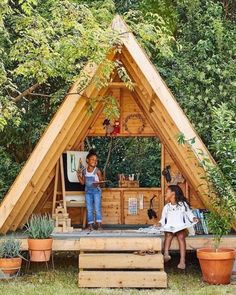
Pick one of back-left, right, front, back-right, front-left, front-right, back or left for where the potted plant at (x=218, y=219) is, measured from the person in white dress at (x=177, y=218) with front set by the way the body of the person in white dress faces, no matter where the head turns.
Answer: front-left

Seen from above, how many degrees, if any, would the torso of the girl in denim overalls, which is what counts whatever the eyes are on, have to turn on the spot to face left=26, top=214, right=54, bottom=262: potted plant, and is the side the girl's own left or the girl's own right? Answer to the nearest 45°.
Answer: approximately 45° to the girl's own right

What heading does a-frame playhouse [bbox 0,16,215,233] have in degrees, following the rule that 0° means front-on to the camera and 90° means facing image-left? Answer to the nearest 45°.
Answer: approximately 0°

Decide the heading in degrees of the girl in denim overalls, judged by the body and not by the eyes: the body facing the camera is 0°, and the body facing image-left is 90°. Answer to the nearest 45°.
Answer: approximately 0°

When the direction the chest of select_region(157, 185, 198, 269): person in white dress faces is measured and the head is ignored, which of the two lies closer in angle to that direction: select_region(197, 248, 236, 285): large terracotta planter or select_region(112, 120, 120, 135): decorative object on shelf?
the large terracotta planter

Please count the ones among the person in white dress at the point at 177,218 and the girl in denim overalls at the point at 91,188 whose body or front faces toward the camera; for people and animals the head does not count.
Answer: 2

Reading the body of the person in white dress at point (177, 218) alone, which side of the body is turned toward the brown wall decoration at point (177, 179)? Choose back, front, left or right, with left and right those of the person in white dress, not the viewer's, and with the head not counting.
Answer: back

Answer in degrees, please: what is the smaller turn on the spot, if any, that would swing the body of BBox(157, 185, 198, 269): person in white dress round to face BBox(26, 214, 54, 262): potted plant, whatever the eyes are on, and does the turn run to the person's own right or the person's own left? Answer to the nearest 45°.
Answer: approximately 90° to the person's own right

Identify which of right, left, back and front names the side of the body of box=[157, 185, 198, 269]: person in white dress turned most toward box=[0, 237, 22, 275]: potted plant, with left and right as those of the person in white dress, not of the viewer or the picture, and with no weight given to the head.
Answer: right
